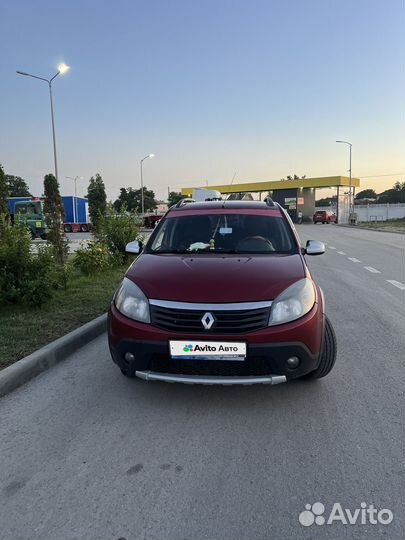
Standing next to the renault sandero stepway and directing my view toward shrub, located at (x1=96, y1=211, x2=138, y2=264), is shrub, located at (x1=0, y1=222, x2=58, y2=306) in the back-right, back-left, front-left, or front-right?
front-left

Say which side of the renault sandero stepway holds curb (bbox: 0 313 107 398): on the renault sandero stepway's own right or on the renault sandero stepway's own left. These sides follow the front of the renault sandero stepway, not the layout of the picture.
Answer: on the renault sandero stepway's own right

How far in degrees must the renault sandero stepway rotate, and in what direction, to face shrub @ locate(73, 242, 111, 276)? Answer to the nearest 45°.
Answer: approximately 135° to its right

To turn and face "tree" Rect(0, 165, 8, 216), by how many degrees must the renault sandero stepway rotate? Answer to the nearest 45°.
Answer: approximately 135° to its right

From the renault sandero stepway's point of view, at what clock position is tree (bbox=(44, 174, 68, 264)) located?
The tree is roughly at 5 o'clock from the renault sandero stepway.

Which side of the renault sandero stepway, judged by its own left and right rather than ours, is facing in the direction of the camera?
front

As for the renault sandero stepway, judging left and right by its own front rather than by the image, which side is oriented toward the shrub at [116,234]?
back

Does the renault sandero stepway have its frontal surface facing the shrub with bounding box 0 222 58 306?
no
